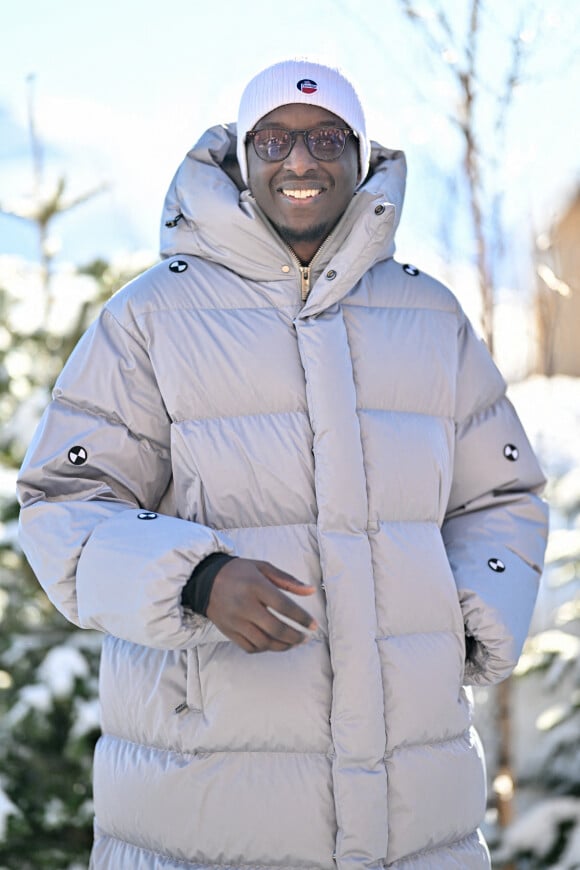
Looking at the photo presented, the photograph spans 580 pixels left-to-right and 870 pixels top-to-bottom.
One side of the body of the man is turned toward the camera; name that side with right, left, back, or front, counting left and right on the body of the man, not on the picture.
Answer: front

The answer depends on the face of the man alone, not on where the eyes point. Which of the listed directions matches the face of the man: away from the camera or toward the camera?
toward the camera
